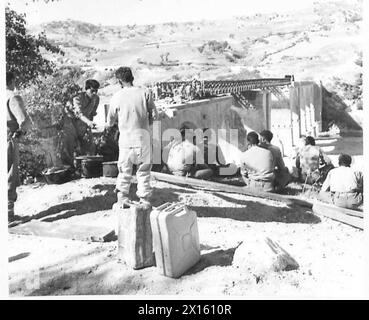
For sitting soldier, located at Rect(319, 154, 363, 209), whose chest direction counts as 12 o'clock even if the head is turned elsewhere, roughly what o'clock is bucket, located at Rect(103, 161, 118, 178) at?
The bucket is roughly at 9 o'clock from the sitting soldier.

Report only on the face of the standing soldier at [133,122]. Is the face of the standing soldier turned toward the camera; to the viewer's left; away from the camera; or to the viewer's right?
away from the camera

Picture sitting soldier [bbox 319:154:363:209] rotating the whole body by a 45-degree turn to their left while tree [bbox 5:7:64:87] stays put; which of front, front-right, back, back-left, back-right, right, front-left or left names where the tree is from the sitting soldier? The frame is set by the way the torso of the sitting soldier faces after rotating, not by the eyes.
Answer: front-left

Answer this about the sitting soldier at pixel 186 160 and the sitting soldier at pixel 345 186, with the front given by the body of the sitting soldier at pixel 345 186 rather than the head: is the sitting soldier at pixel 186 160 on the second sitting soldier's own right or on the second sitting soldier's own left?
on the second sitting soldier's own left

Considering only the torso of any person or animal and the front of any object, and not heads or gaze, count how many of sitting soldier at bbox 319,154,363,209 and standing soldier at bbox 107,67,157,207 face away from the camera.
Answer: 2

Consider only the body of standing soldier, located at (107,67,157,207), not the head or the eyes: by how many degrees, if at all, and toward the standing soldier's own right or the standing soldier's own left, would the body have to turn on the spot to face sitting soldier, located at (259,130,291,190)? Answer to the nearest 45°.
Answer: approximately 45° to the standing soldier's own right

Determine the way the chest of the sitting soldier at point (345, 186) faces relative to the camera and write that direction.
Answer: away from the camera

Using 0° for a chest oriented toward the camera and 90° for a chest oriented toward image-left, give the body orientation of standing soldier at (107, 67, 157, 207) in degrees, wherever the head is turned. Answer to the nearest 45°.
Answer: approximately 180°
